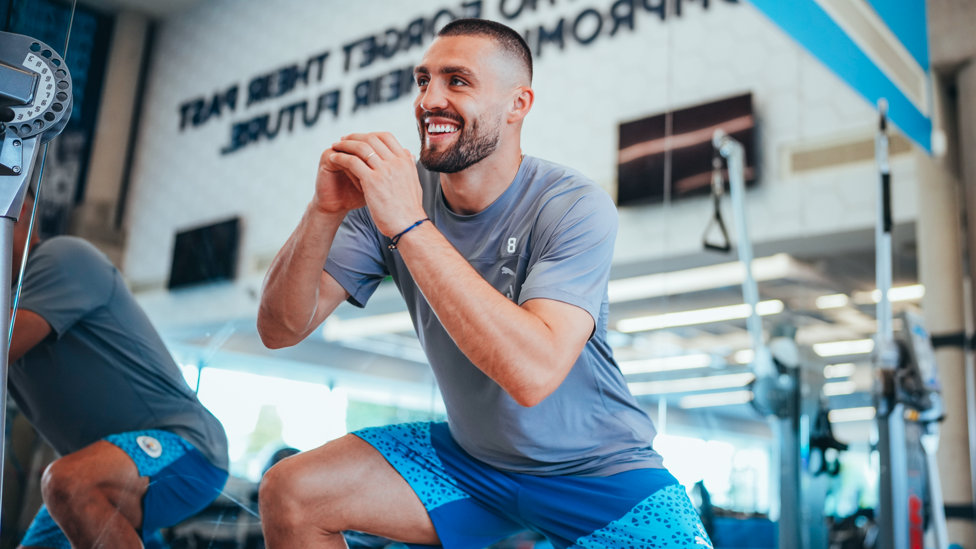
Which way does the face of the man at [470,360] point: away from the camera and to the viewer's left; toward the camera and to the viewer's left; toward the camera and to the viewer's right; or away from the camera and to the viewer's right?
toward the camera and to the viewer's left

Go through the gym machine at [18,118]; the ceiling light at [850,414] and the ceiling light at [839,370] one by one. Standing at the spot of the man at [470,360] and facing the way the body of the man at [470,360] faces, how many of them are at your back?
2

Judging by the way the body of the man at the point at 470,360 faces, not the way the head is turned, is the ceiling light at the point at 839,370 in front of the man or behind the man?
behind

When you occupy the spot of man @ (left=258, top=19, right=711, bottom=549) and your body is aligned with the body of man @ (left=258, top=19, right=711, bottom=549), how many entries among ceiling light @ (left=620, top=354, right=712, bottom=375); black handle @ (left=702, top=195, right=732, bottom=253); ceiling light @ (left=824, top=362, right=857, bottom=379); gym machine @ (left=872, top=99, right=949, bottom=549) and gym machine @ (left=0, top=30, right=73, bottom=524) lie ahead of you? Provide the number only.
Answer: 1

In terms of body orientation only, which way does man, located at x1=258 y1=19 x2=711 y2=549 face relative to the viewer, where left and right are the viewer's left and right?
facing the viewer and to the left of the viewer

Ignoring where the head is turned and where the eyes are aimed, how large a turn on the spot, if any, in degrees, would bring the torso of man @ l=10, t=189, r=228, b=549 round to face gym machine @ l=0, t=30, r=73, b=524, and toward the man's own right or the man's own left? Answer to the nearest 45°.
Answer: approximately 90° to the man's own left

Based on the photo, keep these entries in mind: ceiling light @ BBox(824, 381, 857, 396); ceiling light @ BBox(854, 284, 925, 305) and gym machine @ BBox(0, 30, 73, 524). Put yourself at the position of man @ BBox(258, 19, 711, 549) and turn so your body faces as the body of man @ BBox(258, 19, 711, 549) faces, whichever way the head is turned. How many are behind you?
2

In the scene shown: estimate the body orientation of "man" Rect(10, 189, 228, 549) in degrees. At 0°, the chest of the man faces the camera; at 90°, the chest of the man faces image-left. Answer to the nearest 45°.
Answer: approximately 90°

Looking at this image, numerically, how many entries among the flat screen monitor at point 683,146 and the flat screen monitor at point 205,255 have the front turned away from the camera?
0

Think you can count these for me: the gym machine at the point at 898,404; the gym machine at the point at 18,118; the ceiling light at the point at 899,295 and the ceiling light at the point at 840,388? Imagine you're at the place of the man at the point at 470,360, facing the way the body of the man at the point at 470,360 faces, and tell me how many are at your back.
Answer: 3
